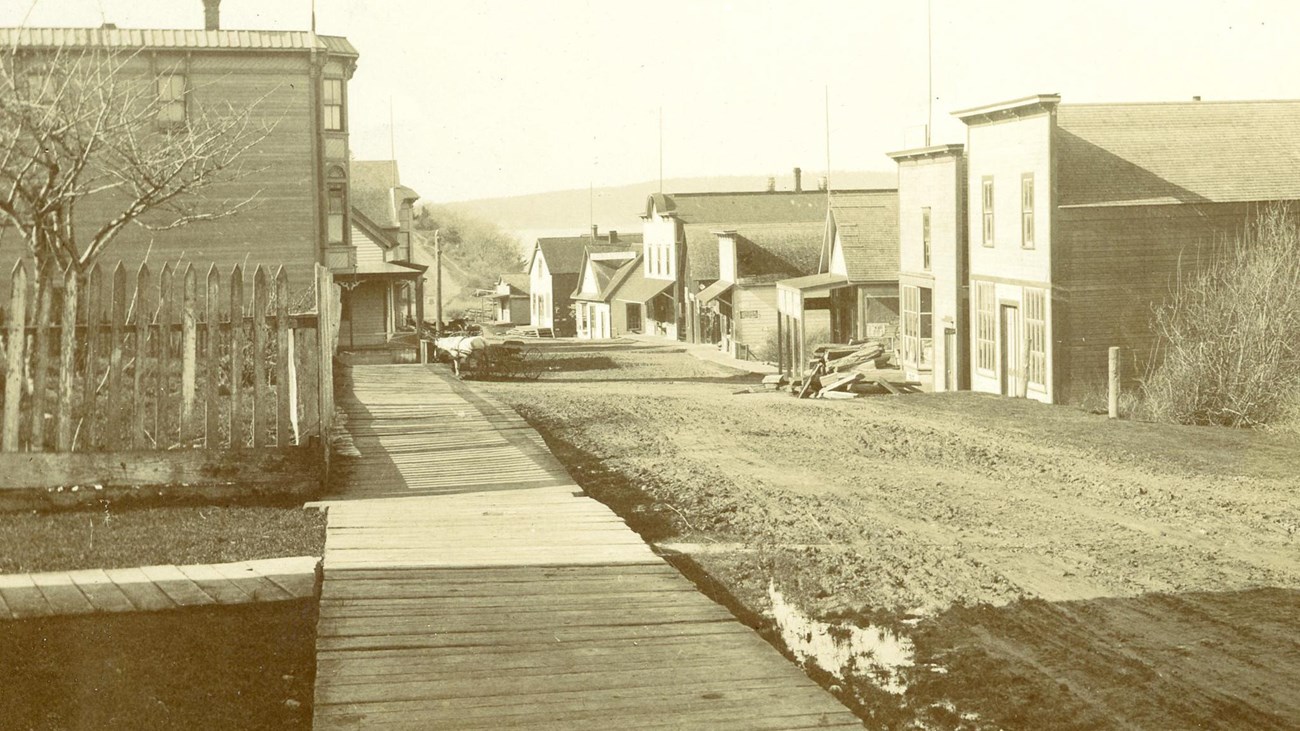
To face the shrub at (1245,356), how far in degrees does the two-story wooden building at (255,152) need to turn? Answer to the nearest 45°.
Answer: approximately 45° to its right

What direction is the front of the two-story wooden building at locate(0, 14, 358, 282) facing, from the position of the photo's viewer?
facing to the right of the viewer

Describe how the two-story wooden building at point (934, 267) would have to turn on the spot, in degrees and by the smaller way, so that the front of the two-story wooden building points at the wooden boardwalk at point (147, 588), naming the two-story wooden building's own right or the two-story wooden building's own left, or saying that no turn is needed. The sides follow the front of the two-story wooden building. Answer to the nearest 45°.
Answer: approximately 45° to the two-story wooden building's own left

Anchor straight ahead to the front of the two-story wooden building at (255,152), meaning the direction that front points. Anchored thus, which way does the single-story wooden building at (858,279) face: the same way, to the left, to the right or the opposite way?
the opposite way

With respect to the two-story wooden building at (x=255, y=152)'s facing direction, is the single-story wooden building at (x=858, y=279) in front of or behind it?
in front

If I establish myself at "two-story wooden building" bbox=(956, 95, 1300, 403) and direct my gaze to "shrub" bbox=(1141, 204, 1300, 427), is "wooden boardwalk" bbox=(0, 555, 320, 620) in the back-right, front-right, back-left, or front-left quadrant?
front-right

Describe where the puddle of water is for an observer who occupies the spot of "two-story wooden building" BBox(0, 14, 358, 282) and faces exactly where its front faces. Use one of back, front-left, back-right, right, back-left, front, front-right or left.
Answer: right

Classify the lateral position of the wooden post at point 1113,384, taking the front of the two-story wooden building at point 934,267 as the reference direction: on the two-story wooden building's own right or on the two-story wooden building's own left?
on the two-story wooden building's own left

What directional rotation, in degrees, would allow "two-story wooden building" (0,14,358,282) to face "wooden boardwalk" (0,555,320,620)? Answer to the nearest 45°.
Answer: approximately 90° to its right

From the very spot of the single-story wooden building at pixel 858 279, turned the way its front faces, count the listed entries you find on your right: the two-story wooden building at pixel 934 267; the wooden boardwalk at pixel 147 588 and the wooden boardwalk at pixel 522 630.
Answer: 0

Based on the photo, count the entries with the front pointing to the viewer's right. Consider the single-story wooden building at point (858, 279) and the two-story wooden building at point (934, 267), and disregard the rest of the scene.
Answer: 0

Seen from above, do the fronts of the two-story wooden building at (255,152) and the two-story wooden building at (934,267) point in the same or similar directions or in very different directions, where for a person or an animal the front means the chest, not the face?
very different directions

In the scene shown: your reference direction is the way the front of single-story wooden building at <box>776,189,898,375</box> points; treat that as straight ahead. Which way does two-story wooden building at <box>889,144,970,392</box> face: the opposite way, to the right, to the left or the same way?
the same way

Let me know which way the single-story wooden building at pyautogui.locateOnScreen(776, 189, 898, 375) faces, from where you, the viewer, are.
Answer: facing the viewer and to the left of the viewer

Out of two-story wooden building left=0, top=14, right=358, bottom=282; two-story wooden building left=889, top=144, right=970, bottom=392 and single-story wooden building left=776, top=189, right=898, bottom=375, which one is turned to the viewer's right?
two-story wooden building left=0, top=14, right=358, bottom=282
